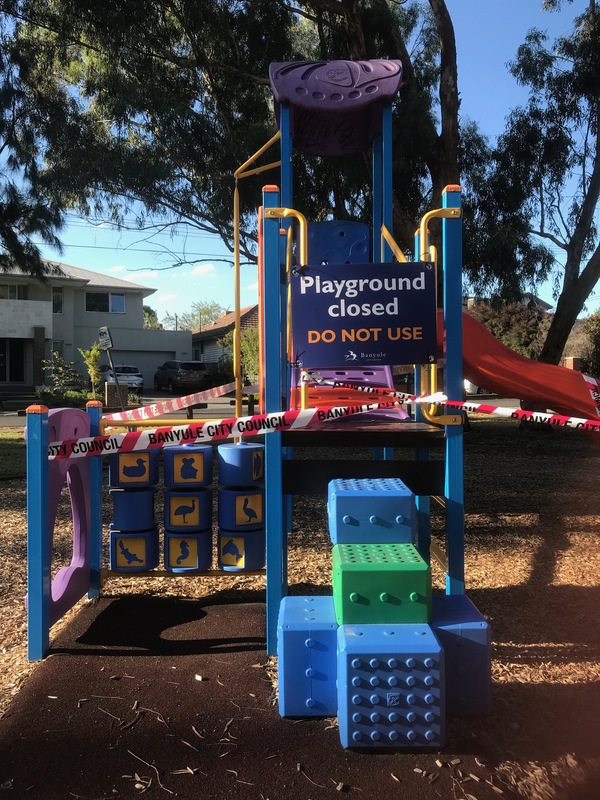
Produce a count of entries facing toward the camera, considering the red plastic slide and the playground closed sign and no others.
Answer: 1

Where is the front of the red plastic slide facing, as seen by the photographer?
facing to the right of the viewer

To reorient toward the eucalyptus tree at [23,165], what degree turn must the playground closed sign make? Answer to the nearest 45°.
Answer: approximately 135° to its right

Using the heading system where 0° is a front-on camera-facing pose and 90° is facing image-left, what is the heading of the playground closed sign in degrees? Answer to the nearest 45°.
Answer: approximately 0°

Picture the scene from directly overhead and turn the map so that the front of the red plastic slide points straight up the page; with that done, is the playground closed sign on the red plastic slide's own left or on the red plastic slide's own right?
on the red plastic slide's own right

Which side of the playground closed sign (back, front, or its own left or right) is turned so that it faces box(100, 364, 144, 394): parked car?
back

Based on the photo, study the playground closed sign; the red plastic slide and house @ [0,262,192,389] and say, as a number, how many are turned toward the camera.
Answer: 2

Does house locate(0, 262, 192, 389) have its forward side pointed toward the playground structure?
yes

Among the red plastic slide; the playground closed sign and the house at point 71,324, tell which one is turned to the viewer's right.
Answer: the red plastic slide

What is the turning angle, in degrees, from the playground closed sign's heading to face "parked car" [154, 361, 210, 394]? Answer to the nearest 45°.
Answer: approximately 180°

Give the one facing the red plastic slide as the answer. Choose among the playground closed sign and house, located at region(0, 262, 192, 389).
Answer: the house

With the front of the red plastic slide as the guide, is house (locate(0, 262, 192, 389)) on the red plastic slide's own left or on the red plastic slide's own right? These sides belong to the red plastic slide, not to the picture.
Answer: on the red plastic slide's own left

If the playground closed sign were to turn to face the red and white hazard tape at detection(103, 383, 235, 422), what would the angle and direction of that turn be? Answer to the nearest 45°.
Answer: approximately 135° to its right
